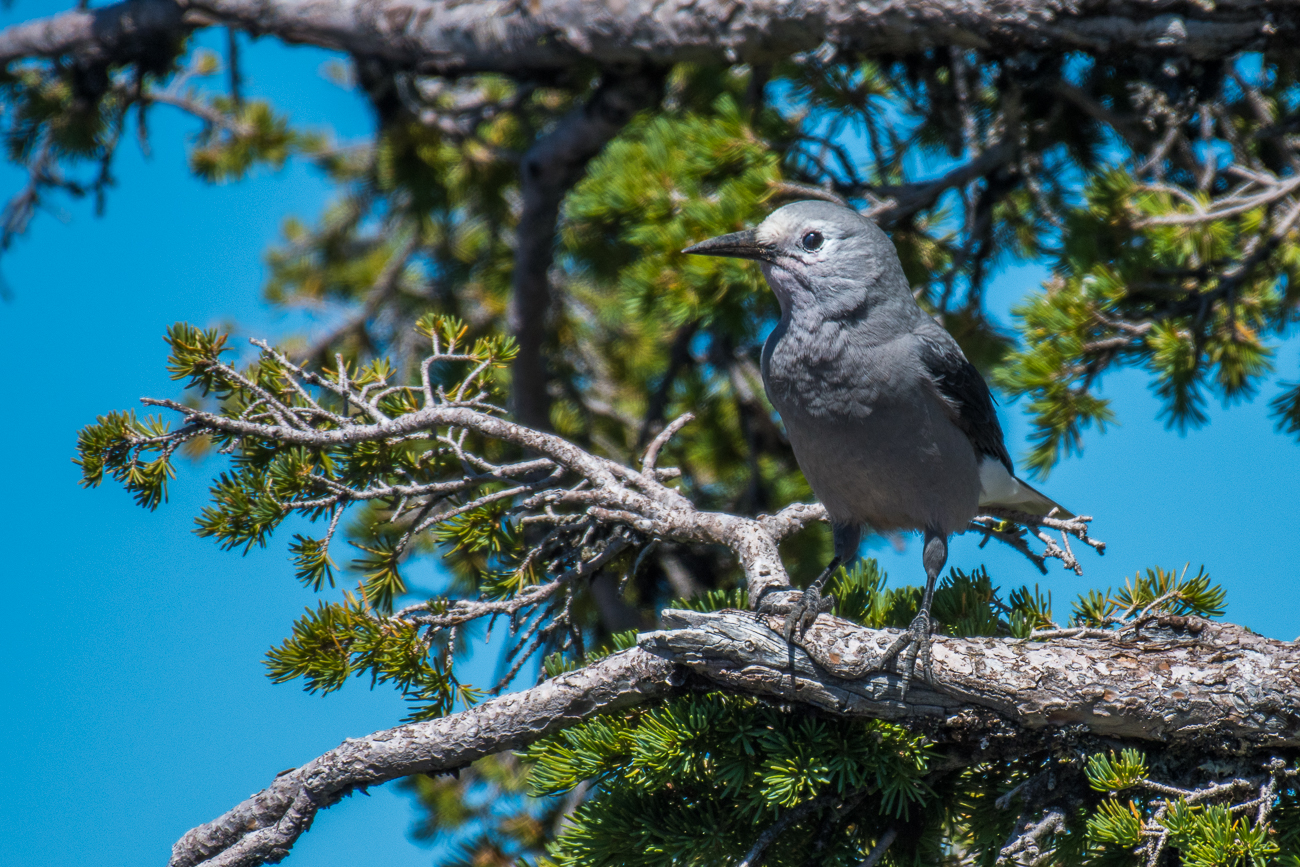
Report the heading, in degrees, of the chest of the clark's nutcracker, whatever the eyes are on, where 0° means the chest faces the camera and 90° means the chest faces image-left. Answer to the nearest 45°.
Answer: approximately 45°
